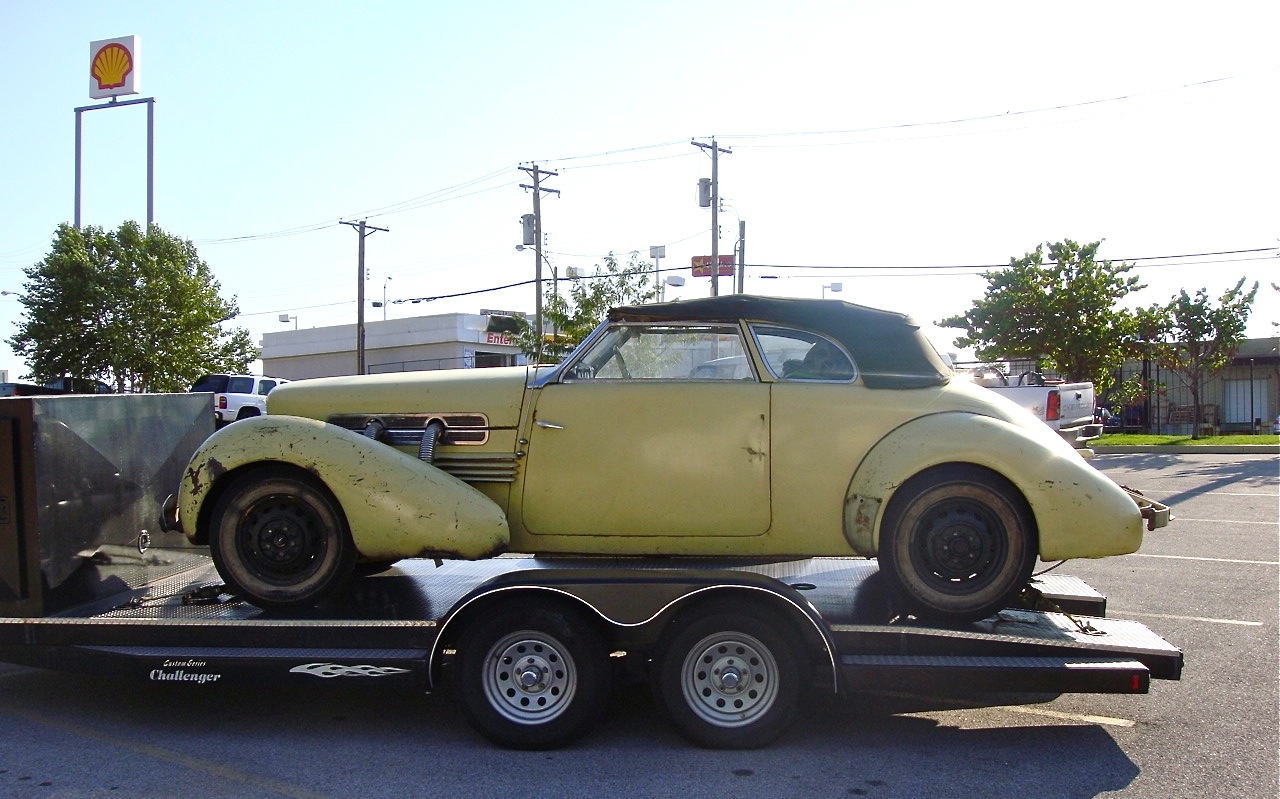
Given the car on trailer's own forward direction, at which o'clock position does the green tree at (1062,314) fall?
The green tree is roughly at 4 o'clock from the car on trailer.

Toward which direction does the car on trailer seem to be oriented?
to the viewer's left

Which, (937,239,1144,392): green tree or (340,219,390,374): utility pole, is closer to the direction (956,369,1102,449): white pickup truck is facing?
the utility pole

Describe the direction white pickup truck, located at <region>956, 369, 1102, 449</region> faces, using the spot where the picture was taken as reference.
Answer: facing away from the viewer and to the left of the viewer

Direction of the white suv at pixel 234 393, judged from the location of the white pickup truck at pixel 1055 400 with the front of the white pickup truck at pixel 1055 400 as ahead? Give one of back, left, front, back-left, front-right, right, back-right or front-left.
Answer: front-left

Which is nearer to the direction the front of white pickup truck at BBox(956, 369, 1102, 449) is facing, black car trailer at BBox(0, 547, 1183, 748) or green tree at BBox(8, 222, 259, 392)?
the green tree

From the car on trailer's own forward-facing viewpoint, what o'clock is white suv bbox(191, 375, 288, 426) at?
The white suv is roughly at 2 o'clock from the car on trailer.

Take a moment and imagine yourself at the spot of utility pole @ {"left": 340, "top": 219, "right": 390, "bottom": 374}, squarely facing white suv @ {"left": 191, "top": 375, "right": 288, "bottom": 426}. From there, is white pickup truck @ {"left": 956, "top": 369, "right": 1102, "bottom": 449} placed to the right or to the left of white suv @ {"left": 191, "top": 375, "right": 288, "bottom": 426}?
left

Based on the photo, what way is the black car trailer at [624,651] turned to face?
to the viewer's left

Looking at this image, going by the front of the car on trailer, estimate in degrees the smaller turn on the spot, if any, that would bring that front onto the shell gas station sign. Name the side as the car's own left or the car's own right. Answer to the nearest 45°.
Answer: approximately 45° to the car's own right

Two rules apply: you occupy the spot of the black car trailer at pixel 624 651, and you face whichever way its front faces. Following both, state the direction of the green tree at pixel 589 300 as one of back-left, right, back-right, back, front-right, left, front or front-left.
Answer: right

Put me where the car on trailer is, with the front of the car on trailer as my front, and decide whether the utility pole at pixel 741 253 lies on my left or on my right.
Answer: on my right

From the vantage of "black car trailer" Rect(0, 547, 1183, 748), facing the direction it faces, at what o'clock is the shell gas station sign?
The shell gas station sign is roughly at 2 o'clock from the black car trailer.

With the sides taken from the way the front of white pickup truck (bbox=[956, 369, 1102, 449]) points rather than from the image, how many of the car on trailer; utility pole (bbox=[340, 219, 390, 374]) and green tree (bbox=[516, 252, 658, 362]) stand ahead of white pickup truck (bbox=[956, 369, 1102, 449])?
2

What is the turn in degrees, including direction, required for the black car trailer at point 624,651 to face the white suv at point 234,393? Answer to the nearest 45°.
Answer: approximately 45° to its right
